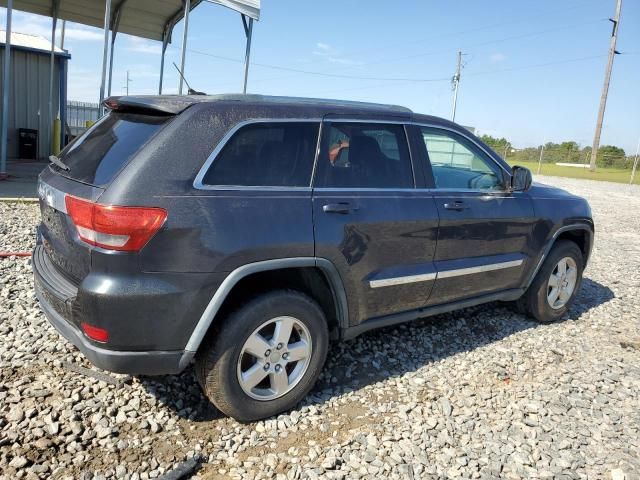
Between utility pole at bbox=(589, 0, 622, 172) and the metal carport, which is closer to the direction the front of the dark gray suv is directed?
the utility pole

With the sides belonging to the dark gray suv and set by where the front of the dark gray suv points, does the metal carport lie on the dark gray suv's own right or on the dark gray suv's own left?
on the dark gray suv's own left

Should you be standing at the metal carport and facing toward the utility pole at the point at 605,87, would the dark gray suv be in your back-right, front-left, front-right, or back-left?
back-right

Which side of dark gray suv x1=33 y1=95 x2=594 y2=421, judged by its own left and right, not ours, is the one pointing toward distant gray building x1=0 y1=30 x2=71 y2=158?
left

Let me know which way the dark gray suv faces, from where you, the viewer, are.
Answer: facing away from the viewer and to the right of the viewer

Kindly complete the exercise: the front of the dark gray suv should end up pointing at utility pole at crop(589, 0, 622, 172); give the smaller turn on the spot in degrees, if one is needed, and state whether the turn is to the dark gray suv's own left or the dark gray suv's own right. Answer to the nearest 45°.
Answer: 0° — it already faces it
